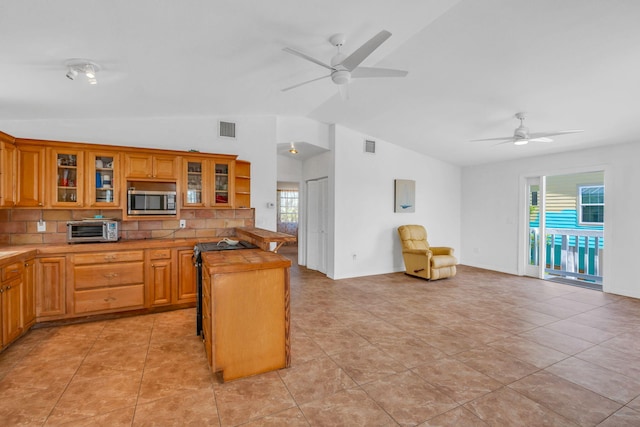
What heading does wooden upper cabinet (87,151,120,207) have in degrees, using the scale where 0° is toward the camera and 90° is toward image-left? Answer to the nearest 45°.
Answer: approximately 0°

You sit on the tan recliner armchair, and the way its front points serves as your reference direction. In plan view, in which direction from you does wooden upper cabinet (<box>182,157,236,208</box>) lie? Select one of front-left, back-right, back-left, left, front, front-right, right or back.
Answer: right

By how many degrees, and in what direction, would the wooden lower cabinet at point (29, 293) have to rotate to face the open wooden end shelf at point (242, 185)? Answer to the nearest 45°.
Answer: approximately 45° to its left

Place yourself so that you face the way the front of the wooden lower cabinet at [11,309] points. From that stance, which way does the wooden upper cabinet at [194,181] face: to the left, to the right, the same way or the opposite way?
to the right

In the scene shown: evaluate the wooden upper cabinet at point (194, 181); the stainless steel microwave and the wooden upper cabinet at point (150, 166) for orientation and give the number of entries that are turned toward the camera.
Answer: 3

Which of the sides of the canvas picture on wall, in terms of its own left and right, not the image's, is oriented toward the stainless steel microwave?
right

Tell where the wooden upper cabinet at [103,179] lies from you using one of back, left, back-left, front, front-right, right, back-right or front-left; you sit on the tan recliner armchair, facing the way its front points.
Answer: right

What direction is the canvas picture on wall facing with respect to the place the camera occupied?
facing the viewer and to the right of the viewer

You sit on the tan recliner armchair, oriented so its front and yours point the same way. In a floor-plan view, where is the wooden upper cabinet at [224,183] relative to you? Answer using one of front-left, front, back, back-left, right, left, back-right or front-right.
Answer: right

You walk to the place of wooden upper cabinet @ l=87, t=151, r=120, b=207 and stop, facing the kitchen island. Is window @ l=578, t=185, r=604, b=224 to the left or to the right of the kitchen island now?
left

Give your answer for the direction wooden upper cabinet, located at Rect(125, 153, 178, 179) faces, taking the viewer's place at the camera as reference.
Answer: facing the viewer

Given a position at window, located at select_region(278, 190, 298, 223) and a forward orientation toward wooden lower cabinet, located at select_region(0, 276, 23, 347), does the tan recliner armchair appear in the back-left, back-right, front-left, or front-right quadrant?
front-left

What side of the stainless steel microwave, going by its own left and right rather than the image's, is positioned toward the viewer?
front

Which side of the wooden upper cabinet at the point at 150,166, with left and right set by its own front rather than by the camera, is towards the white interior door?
left

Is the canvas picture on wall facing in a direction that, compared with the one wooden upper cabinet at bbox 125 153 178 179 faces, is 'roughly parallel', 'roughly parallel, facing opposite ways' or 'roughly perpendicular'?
roughly parallel

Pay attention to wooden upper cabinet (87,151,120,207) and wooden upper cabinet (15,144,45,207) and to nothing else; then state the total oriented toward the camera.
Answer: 2

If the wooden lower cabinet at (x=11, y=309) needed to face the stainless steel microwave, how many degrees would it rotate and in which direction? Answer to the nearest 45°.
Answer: approximately 45° to its left

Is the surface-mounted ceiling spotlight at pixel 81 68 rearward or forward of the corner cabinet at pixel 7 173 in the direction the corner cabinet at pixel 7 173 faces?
forward

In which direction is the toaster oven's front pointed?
toward the camera
